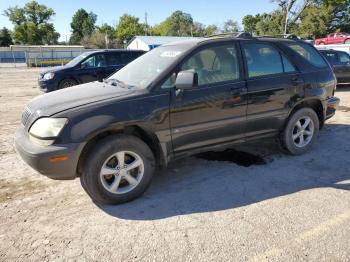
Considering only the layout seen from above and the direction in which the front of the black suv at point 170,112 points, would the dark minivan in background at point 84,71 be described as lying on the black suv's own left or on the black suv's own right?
on the black suv's own right

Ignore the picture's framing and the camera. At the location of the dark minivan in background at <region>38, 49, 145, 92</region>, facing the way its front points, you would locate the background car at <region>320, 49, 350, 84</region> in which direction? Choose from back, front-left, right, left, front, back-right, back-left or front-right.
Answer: back-left

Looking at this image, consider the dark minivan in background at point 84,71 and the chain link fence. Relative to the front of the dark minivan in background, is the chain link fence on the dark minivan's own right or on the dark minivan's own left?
on the dark minivan's own right

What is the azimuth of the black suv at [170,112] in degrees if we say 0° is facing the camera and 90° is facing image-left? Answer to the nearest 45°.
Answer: approximately 45°

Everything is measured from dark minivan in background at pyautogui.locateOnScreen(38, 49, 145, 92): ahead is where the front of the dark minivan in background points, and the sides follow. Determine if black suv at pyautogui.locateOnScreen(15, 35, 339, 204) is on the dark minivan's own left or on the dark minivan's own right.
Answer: on the dark minivan's own left

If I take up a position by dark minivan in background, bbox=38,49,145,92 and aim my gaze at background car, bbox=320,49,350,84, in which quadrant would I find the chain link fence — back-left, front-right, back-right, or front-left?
back-left

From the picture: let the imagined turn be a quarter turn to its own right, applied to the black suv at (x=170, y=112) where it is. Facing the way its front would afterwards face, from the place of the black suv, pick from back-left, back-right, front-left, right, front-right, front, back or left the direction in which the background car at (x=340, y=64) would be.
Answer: right
